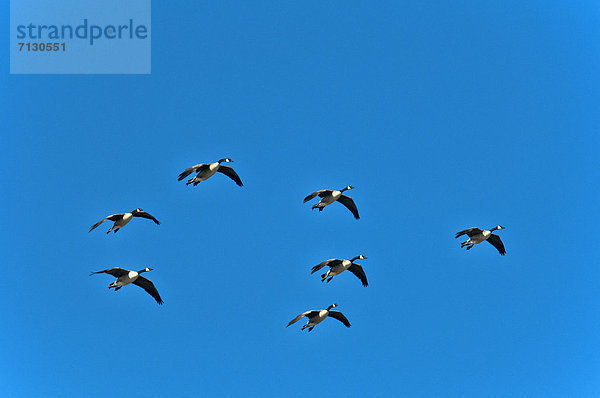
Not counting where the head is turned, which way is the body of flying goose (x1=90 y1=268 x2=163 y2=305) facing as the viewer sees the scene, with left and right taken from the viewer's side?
facing the viewer and to the right of the viewer

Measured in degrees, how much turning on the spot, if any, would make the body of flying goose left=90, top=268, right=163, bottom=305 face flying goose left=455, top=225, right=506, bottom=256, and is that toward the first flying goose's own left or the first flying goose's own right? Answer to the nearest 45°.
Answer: approximately 45° to the first flying goose's own left

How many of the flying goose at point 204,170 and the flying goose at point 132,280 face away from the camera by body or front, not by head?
0

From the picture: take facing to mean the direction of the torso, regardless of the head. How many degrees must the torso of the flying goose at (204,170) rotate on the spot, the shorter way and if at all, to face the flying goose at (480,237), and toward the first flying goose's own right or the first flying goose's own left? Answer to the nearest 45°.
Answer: approximately 45° to the first flying goose's own left

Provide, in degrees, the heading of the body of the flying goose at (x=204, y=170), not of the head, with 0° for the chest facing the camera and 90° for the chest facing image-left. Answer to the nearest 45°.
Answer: approximately 315°
